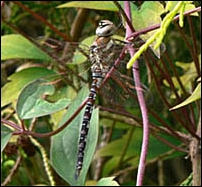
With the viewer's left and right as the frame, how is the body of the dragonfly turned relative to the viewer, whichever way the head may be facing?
facing away from the viewer
